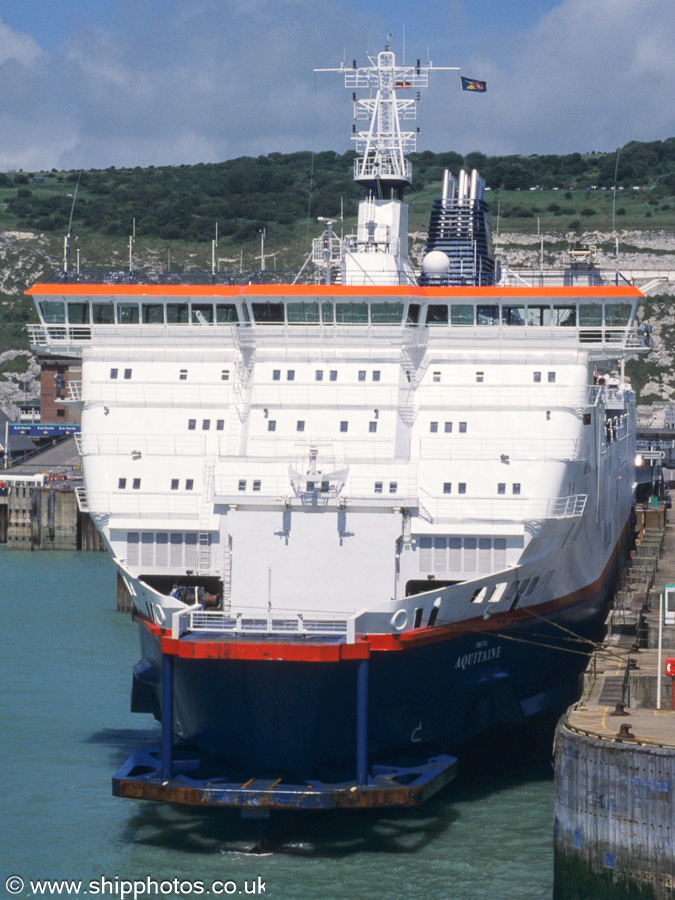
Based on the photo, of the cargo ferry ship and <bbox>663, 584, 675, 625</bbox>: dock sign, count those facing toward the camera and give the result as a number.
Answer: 2

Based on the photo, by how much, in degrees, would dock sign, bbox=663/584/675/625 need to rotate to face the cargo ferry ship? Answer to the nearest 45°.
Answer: approximately 90° to its right

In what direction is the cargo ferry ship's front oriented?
toward the camera

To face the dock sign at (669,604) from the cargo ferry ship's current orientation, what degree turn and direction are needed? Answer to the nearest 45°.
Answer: approximately 90° to its left
